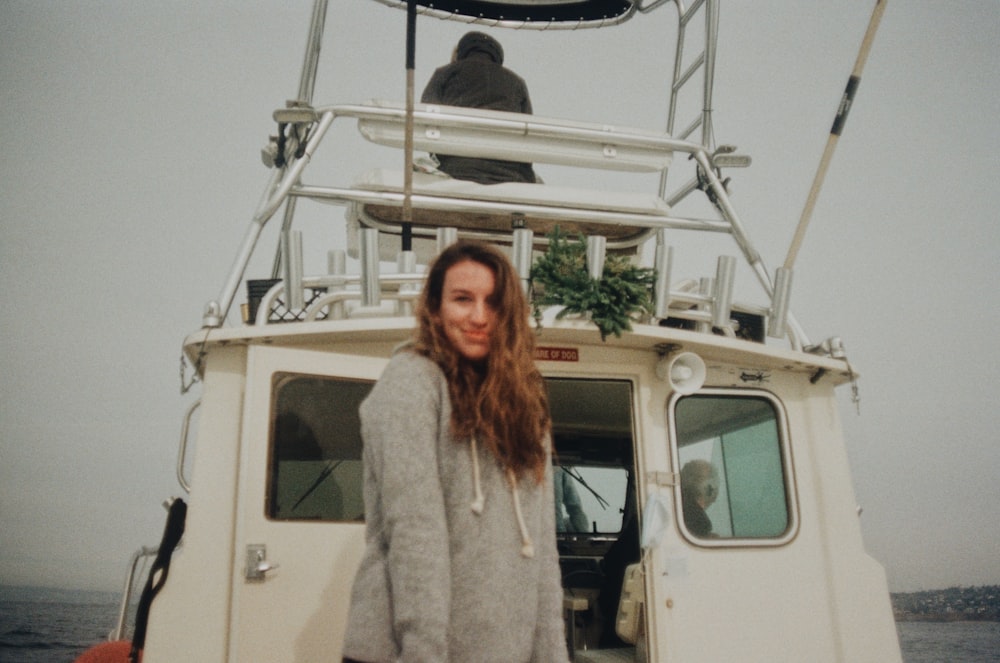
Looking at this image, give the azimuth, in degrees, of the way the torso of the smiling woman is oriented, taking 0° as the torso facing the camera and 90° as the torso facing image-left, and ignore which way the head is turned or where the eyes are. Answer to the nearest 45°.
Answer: approximately 315°

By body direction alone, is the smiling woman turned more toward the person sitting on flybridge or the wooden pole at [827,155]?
the wooden pole

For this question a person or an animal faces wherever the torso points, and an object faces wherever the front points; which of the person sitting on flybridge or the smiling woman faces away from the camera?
the person sitting on flybridge

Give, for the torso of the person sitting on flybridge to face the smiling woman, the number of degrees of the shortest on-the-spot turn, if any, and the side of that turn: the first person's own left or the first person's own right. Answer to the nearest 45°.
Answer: approximately 180°

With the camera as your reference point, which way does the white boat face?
facing away from the viewer

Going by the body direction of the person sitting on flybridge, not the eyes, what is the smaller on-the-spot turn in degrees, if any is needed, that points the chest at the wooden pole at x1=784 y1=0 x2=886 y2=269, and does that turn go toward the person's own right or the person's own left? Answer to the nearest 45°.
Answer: approximately 135° to the person's own right

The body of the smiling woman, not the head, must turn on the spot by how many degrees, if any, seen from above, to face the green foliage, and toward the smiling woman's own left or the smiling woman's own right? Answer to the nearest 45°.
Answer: approximately 135° to the smiling woman's own left

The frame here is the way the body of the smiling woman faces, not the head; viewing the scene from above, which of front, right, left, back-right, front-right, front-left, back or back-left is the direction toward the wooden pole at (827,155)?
left

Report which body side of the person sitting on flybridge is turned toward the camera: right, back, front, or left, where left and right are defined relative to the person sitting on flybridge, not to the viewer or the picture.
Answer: back
